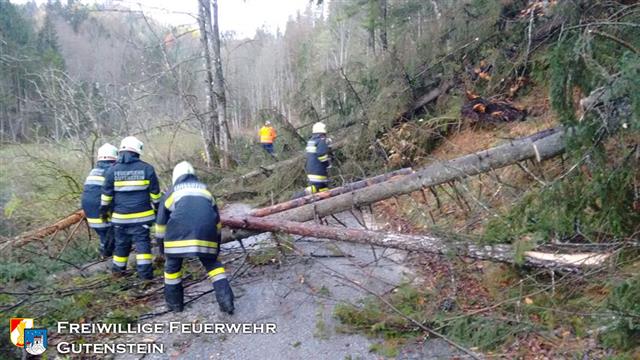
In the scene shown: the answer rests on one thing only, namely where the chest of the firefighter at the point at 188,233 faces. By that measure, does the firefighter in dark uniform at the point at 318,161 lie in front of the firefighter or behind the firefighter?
in front

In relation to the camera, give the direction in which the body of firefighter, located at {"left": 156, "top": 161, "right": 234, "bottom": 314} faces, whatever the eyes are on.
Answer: away from the camera

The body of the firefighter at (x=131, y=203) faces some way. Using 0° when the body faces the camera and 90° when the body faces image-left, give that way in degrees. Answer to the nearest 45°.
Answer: approximately 180°

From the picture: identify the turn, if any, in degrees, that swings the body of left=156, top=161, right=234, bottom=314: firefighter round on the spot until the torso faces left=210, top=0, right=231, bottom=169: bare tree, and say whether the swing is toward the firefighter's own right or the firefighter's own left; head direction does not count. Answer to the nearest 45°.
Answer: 0° — they already face it

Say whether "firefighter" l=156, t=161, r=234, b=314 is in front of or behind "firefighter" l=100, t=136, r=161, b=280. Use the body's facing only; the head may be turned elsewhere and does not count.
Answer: behind

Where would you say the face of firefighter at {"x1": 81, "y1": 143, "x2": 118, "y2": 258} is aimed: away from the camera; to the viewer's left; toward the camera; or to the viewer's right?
away from the camera

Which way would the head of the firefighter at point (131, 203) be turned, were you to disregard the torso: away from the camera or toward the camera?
away from the camera

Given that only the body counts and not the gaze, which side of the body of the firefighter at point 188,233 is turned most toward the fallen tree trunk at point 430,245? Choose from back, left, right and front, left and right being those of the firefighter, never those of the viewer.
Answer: right

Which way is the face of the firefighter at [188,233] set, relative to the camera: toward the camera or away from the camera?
away from the camera

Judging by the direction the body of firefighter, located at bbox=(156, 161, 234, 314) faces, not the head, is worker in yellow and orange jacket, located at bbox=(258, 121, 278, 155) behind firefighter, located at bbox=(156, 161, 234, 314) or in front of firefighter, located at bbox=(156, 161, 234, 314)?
in front

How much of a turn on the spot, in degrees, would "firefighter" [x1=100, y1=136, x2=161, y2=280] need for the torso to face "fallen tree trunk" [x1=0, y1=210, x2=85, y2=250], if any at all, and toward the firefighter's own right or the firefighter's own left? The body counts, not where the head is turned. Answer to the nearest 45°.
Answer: approximately 45° to the firefighter's own left

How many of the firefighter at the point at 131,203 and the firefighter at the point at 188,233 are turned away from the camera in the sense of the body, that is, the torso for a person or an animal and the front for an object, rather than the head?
2
